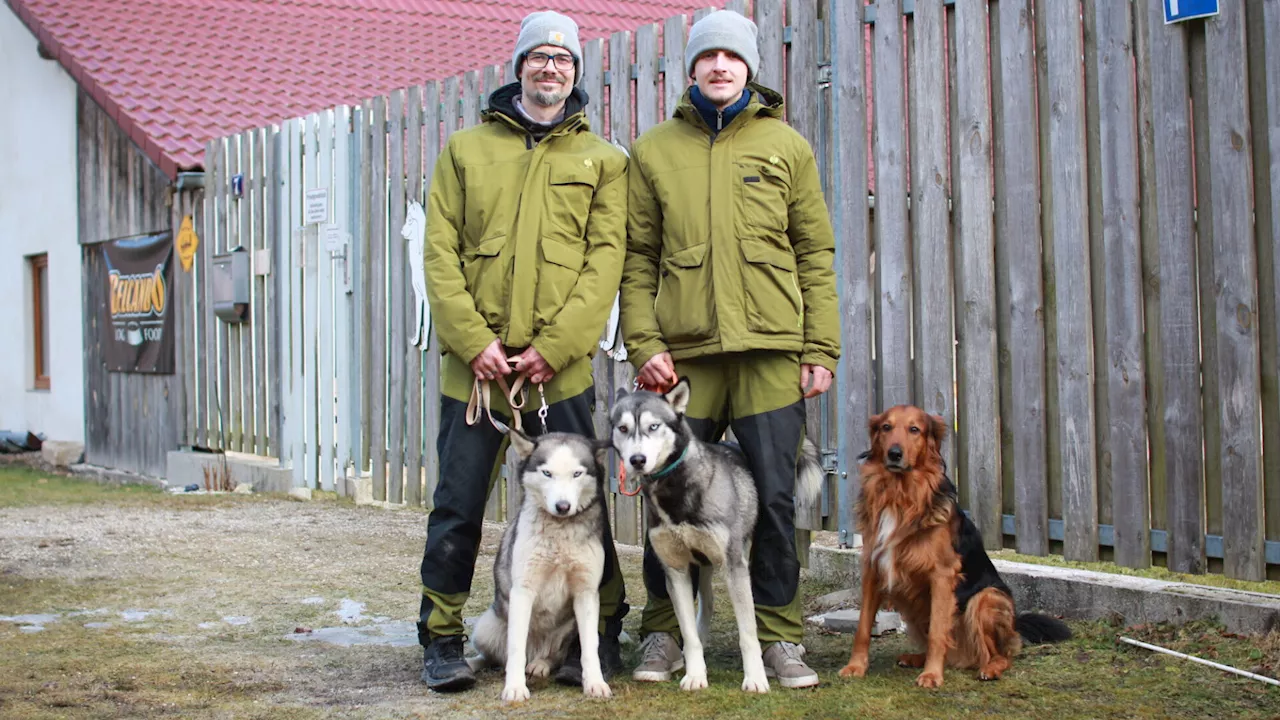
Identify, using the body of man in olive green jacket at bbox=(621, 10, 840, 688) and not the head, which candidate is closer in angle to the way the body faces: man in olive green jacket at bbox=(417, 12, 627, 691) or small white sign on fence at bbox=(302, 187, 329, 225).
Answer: the man in olive green jacket

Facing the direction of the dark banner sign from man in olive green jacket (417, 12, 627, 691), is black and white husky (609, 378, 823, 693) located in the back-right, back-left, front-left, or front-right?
back-right

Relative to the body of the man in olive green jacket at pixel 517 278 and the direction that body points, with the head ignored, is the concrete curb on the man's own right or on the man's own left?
on the man's own left

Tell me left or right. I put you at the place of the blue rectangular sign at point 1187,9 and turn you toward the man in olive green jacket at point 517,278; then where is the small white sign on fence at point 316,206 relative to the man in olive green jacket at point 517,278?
right

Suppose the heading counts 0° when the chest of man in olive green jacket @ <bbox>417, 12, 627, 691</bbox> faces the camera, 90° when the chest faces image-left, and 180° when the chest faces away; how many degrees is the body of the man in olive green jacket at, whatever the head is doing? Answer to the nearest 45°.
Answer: approximately 0°

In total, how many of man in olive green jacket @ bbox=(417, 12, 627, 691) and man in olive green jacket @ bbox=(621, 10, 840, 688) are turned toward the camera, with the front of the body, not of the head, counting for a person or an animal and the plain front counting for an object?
2

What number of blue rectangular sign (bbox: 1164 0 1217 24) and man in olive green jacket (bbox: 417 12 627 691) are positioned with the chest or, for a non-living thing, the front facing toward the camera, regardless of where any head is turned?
2

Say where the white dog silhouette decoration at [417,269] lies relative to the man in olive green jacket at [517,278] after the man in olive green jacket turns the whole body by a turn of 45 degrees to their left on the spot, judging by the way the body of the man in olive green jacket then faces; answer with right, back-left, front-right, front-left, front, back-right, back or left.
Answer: back-left
